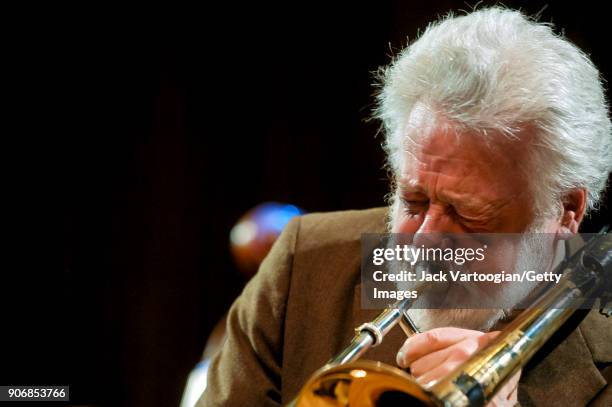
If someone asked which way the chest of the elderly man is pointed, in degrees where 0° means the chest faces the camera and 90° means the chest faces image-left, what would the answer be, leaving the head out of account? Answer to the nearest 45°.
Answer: approximately 45°

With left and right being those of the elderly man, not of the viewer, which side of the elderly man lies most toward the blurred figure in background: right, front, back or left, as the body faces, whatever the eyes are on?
right

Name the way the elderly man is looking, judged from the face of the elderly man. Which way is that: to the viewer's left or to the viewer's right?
to the viewer's left
